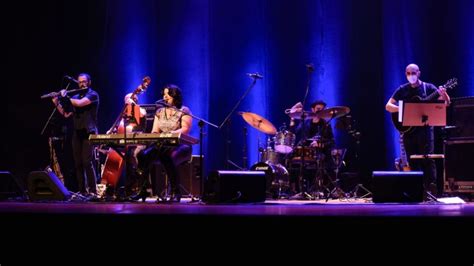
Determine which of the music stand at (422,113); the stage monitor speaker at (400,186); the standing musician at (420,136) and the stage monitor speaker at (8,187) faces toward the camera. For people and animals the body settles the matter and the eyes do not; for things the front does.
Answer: the standing musician

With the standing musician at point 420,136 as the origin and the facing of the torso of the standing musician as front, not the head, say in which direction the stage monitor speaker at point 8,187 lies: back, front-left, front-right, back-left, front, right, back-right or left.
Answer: right

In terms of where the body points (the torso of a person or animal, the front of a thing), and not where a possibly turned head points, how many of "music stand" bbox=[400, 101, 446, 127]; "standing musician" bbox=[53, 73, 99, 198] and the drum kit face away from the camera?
1

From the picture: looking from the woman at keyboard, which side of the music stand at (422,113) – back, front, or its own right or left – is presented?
left

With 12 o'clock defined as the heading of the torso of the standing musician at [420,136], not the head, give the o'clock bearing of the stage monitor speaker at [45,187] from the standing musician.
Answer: The stage monitor speaker is roughly at 2 o'clock from the standing musician.

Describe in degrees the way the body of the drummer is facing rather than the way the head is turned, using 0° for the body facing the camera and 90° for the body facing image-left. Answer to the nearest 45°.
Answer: approximately 45°

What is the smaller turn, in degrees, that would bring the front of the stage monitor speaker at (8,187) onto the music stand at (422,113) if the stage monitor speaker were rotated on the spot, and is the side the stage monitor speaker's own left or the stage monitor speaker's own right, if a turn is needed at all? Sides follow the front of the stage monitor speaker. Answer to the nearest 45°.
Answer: approximately 45° to the stage monitor speaker's own right

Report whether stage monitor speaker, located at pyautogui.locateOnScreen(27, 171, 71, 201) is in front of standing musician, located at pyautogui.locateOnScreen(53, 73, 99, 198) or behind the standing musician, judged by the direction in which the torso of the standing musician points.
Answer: in front

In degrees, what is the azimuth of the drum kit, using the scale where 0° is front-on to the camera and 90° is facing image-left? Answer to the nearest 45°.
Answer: approximately 45°

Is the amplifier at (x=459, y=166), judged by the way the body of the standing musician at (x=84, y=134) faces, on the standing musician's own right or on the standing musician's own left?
on the standing musician's own left

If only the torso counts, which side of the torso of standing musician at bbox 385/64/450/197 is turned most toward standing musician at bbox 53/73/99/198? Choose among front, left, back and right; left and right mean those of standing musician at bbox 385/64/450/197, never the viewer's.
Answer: right

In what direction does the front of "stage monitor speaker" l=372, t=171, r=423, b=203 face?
away from the camera

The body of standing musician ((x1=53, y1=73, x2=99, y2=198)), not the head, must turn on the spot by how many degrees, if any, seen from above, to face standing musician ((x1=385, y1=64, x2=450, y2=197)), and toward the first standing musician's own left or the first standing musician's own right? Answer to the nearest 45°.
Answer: approximately 135° to the first standing musician's own left
